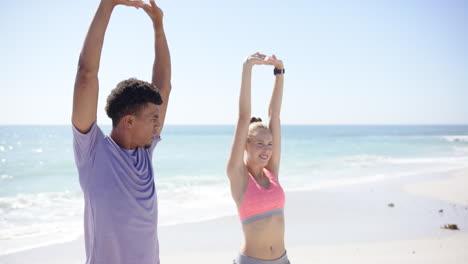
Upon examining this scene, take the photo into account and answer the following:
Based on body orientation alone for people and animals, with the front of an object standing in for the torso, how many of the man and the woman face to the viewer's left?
0

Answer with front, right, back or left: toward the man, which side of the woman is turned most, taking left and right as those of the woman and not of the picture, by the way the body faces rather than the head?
right

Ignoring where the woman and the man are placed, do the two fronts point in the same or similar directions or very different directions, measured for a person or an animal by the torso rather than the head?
same or similar directions

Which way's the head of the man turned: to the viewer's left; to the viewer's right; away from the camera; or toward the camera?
to the viewer's right

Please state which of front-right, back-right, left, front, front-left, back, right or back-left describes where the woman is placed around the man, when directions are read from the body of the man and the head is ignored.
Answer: left

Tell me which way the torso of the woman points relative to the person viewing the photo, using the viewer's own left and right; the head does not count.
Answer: facing the viewer and to the right of the viewer

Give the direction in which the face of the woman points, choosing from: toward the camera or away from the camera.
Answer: toward the camera
